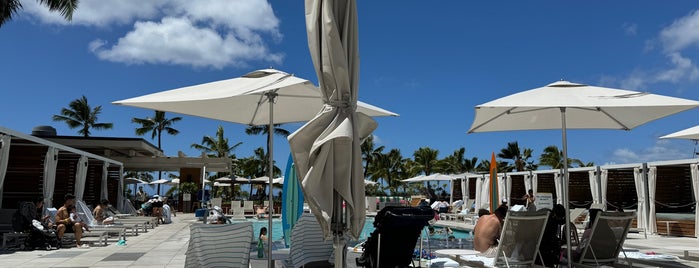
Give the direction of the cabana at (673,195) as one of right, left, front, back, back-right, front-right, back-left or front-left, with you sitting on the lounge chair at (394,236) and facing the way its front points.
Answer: right

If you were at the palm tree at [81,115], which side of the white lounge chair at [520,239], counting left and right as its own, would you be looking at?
front

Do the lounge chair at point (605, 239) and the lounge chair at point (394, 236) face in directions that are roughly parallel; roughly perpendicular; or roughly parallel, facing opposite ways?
roughly parallel

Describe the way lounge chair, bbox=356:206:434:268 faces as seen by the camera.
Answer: facing away from the viewer and to the left of the viewer

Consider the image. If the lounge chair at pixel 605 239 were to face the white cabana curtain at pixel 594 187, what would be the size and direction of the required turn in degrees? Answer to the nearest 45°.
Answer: approximately 45° to its right

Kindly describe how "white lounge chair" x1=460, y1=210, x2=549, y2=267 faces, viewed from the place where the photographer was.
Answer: facing away from the viewer and to the left of the viewer

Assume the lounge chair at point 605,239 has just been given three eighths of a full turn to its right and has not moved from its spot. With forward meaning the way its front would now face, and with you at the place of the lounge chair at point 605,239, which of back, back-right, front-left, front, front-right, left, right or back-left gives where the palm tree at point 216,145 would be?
back-left

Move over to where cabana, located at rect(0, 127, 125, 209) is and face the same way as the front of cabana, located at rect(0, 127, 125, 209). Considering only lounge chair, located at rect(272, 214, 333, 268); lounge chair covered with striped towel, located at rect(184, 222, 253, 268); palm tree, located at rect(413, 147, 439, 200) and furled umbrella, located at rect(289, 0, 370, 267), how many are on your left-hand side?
1

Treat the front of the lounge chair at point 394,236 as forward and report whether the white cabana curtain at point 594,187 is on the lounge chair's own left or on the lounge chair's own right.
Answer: on the lounge chair's own right

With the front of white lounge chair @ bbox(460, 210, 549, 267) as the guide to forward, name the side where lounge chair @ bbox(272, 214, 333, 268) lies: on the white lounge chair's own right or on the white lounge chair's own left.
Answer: on the white lounge chair's own left

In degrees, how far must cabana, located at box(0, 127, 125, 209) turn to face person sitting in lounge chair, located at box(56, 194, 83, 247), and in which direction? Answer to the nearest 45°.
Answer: approximately 45° to its right

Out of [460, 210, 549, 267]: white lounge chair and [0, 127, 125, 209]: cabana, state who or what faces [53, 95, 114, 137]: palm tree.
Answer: the white lounge chair

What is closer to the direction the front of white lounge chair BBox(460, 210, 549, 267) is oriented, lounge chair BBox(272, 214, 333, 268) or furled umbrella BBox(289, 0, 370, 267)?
the lounge chair

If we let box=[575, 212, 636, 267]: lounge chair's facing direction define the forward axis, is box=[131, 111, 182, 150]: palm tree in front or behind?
in front

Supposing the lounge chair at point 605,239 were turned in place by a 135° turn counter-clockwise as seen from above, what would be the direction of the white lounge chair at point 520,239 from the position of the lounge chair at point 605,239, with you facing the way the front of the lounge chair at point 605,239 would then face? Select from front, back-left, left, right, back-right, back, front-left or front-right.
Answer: front-right

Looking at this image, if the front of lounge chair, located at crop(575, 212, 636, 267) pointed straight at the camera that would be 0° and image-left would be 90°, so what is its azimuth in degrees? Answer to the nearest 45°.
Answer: approximately 135°

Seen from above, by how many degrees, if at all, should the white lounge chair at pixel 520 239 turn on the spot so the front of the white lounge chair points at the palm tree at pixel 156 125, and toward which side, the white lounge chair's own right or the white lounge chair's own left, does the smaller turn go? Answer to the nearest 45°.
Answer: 0° — it already faces it

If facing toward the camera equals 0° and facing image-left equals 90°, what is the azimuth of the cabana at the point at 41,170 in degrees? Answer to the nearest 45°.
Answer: approximately 315°
